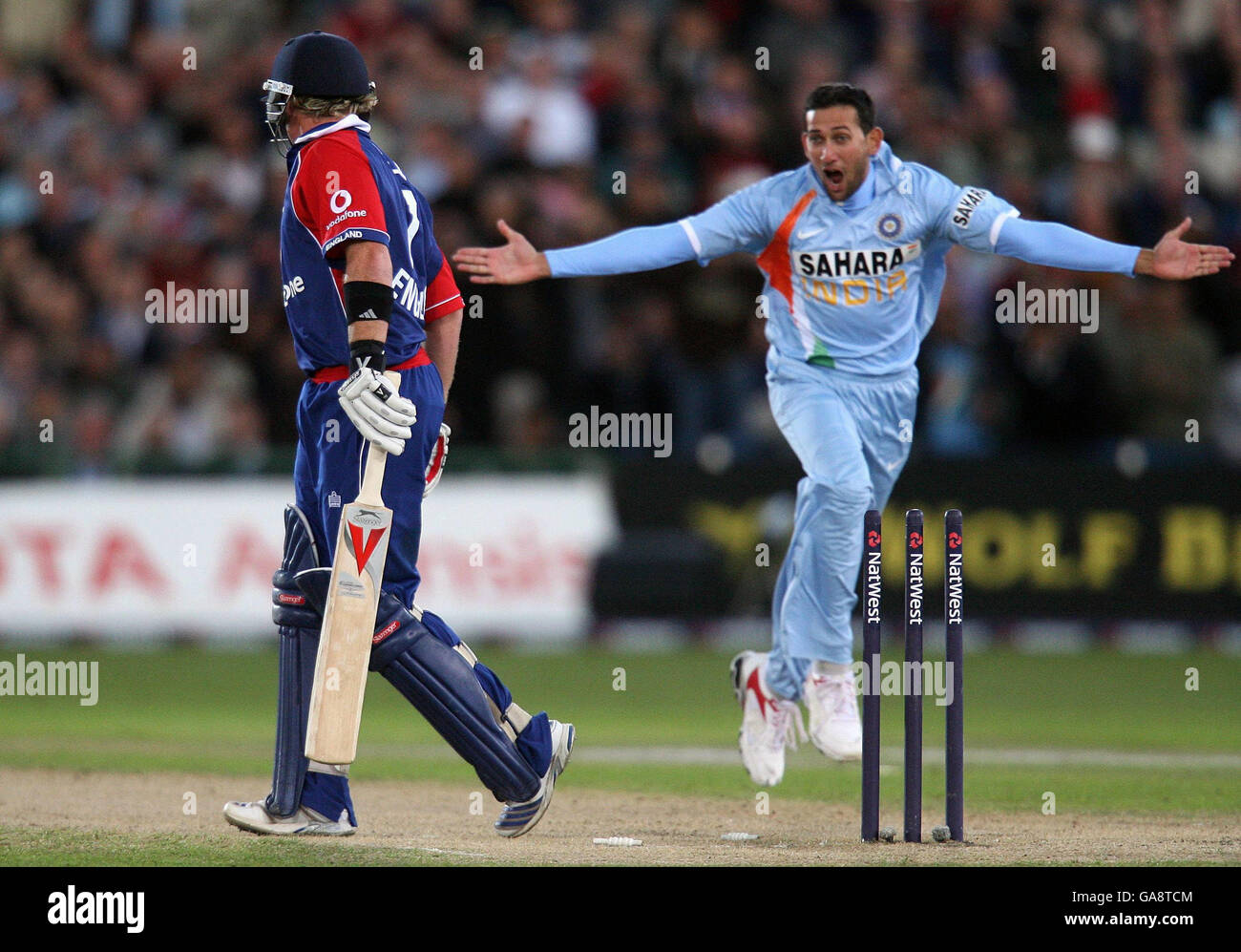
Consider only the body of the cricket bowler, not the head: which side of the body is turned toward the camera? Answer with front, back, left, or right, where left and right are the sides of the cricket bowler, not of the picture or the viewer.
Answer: front

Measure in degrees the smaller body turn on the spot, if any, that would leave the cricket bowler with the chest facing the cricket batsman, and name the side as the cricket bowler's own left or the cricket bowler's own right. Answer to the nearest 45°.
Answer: approximately 45° to the cricket bowler's own right

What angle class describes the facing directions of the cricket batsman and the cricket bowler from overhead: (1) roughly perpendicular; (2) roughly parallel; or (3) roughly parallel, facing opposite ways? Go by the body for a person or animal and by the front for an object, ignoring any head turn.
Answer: roughly perpendicular
